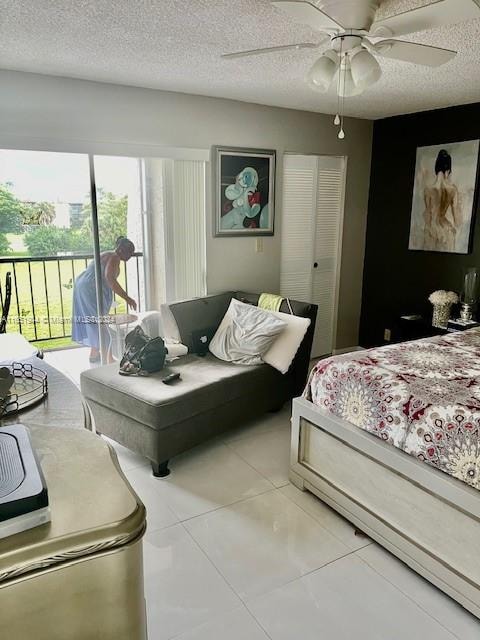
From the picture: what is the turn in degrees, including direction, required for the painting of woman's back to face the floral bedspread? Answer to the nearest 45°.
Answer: approximately 45° to its left

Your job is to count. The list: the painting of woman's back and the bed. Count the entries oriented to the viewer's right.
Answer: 0

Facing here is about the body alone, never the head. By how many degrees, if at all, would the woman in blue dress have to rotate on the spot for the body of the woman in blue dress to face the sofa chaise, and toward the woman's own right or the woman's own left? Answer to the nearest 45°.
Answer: approximately 45° to the woman's own right

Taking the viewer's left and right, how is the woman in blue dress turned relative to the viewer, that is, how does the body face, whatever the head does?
facing to the right of the viewer

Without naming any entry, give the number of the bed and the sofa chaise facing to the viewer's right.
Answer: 0

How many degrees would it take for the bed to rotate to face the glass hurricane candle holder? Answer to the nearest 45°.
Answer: approximately 135° to its right

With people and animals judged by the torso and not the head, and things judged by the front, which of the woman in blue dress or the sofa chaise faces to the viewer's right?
the woman in blue dress

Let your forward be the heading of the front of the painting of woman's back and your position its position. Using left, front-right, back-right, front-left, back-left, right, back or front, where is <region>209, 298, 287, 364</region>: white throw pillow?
front

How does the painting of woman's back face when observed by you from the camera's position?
facing the viewer and to the left of the viewer

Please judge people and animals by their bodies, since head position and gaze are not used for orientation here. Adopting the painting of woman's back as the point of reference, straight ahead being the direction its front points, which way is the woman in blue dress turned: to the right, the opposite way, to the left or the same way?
the opposite way

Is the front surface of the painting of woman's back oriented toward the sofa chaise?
yes

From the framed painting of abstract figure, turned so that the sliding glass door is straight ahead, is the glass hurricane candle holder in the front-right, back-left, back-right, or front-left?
back-left

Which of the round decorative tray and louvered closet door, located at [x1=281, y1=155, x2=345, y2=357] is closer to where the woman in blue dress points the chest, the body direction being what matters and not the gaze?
the louvered closet door

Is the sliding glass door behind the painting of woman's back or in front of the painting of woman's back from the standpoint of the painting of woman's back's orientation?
in front

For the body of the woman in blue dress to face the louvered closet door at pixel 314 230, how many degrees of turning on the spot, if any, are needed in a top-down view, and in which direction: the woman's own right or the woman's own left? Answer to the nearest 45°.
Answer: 0° — they already face it

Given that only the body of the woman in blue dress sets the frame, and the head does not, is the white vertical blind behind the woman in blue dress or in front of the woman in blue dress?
in front
